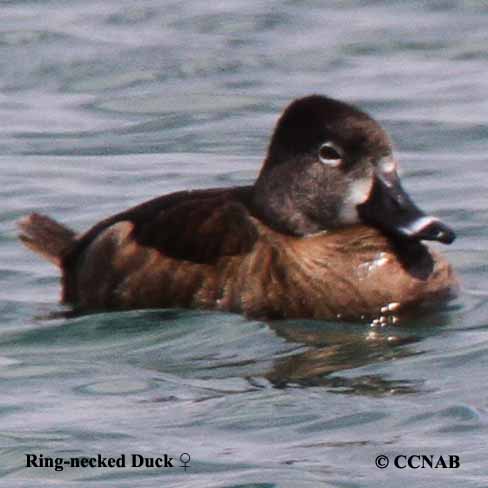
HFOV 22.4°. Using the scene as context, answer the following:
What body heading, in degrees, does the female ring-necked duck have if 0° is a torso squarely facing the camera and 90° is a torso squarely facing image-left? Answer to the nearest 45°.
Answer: approximately 270°
